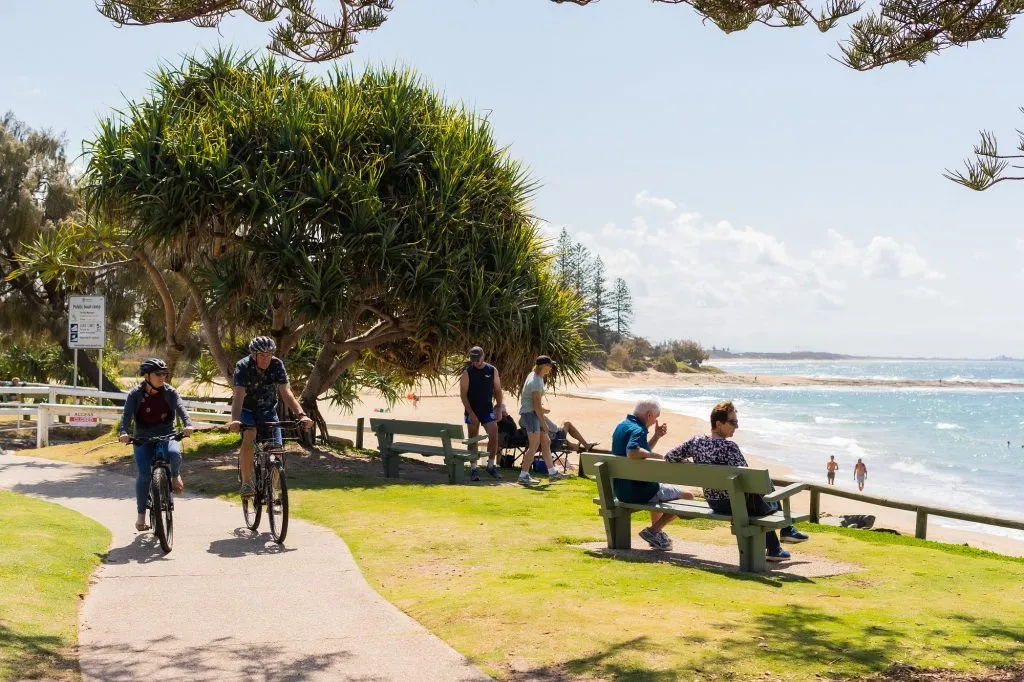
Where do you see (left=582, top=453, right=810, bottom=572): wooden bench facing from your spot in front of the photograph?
facing away from the viewer and to the right of the viewer

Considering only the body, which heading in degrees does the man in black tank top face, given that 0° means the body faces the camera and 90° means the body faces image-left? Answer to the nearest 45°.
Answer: approximately 0°

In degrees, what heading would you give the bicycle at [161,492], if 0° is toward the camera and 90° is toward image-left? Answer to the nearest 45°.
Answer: approximately 0°

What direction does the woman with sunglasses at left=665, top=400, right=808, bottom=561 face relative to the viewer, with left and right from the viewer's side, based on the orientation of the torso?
facing away from the viewer and to the right of the viewer

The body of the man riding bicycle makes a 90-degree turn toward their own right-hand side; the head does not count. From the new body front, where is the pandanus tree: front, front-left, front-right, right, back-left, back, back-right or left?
right

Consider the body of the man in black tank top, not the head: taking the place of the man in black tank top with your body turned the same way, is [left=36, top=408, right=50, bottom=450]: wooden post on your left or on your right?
on your right

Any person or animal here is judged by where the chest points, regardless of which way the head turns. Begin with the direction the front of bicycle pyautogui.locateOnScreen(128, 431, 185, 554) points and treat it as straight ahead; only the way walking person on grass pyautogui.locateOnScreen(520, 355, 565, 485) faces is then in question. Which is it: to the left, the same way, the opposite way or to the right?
to the left

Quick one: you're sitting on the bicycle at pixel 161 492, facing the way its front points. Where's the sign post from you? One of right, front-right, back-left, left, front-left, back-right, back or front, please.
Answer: back
